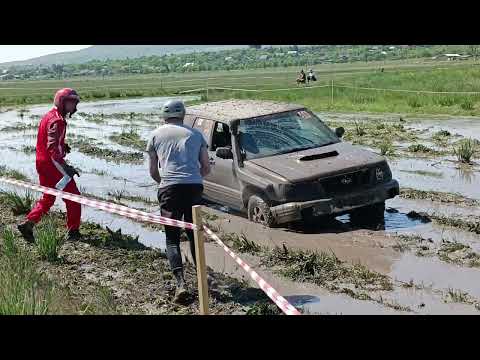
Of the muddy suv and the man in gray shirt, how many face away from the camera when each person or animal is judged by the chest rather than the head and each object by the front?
1

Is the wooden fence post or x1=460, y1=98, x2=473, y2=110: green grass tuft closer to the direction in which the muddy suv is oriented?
the wooden fence post

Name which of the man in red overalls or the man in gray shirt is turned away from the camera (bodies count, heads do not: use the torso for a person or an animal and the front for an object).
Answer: the man in gray shirt

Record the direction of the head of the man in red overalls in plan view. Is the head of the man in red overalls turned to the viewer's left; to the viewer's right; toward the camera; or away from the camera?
to the viewer's right

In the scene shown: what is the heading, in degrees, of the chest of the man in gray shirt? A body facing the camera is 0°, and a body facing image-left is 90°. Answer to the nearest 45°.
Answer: approximately 180°

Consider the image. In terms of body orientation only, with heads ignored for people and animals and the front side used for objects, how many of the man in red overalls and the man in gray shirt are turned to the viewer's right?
1

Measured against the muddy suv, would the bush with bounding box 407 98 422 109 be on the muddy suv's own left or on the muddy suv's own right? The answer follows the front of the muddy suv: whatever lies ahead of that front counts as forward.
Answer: on the muddy suv's own left

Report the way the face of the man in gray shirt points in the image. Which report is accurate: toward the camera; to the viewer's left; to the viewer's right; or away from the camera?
away from the camera

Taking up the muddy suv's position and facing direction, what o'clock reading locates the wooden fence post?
The wooden fence post is roughly at 2 o'clock from the muddy suv.

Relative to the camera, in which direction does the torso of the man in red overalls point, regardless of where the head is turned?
to the viewer's right

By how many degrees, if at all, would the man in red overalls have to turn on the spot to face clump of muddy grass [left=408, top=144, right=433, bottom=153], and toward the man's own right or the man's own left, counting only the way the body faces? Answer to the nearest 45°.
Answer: approximately 45° to the man's own left
